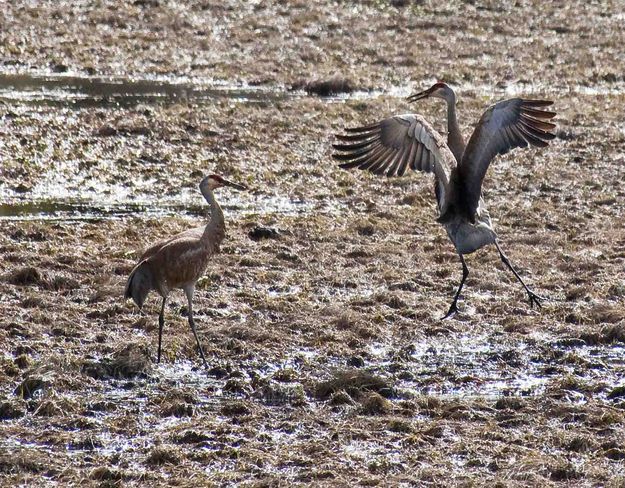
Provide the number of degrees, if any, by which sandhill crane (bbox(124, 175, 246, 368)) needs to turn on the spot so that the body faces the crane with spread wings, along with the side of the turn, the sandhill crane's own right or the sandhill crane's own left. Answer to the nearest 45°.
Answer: approximately 45° to the sandhill crane's own left

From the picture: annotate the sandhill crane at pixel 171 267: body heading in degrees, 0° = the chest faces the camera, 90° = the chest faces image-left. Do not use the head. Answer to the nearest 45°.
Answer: approximately 270°
